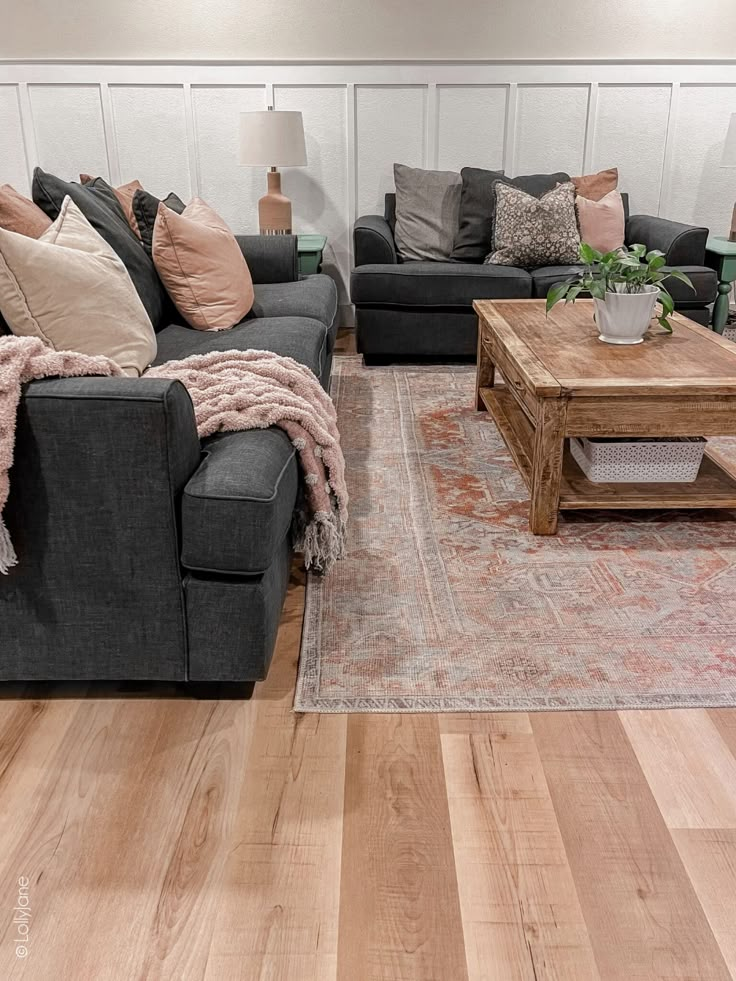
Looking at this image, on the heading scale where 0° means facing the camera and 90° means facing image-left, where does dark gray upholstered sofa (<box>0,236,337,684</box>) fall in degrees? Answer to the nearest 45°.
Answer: approximately 270°

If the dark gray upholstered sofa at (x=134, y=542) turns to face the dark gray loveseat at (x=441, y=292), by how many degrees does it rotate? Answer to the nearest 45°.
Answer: approximately 45° to its left

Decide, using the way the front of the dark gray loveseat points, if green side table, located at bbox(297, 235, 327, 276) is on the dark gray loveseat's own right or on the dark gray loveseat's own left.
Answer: on the dark gray loveseat's own right

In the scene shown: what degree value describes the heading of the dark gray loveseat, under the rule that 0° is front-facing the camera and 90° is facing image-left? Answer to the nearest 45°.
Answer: approximately 0°

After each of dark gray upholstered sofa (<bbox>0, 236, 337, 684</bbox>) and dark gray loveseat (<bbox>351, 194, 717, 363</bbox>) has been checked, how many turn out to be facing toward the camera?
1
